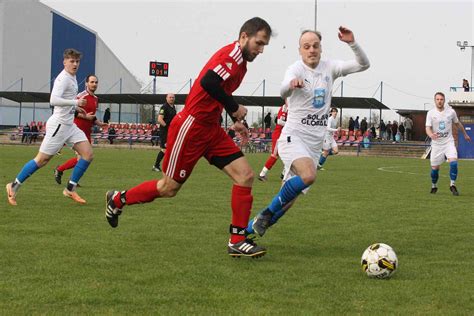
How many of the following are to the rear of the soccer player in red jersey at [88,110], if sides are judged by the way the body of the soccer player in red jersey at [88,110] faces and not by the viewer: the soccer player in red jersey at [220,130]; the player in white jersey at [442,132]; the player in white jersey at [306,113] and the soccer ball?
0

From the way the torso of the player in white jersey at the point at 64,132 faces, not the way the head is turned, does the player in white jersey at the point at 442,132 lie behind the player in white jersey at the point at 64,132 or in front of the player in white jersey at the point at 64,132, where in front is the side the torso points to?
in front

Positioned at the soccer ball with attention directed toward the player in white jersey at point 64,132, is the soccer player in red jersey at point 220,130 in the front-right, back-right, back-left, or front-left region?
front-left

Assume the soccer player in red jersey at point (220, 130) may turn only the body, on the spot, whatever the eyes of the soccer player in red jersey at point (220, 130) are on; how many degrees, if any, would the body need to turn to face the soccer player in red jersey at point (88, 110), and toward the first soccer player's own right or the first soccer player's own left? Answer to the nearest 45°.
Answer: approximately 90° to the first soccer player's own left

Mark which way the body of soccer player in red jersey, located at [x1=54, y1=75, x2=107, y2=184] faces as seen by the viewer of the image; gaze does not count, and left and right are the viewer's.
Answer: facing the viewer and to the right of the viewer

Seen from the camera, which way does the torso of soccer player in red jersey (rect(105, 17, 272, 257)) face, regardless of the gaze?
to the viewer's right

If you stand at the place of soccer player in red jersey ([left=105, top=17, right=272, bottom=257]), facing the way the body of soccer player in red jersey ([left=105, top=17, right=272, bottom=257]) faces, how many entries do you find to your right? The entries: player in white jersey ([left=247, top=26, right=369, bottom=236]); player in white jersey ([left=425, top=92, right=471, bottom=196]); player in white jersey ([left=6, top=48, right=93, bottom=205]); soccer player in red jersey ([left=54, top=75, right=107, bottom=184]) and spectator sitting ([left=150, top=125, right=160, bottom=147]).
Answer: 0

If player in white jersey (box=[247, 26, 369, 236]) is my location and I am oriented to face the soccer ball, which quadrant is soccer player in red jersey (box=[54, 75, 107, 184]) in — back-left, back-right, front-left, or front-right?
back-right

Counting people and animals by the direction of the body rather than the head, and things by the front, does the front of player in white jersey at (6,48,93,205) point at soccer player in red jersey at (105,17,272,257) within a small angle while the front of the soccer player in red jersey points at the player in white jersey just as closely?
no

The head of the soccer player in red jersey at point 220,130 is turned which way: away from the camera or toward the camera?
toward the camera

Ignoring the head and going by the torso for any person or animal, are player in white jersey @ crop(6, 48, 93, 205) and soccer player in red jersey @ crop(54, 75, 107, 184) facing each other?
no

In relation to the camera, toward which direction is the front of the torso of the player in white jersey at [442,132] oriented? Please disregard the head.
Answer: toward the camera

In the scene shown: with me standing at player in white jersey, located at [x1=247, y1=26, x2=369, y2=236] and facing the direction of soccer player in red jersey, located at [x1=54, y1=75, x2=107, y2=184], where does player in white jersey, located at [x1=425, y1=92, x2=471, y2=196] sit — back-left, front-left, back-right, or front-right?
front-right

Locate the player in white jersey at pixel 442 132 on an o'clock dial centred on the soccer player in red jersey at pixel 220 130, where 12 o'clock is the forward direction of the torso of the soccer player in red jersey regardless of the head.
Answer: The player in white jersey is roughly at 10 o'clock from the soccer player in red jersey.

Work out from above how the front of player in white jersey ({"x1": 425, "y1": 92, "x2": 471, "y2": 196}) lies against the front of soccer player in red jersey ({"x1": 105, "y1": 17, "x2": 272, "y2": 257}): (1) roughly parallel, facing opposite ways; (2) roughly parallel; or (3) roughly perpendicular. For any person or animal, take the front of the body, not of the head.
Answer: roughly perpendicular

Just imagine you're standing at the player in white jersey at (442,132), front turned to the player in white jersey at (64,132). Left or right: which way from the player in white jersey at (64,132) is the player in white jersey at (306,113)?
left

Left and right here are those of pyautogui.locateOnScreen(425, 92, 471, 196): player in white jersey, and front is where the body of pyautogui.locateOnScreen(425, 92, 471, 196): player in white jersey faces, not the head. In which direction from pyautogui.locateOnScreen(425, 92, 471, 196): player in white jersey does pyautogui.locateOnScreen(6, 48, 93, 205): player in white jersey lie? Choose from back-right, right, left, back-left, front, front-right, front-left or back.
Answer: front-right

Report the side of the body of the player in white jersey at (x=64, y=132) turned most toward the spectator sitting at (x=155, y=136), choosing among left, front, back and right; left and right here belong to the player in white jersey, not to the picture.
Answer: left

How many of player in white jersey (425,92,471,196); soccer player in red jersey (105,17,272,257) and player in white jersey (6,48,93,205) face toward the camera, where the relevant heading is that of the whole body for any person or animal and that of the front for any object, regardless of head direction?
1

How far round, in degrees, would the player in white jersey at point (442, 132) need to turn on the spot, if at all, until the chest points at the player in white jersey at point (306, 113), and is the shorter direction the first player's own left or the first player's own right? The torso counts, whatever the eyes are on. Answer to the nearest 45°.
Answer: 0° — they already face them

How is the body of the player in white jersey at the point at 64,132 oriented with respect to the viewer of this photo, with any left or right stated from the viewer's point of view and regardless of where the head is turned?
facing to the right of the viewer

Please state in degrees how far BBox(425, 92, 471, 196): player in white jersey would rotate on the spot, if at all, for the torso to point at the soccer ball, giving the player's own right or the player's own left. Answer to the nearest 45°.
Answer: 0° — they already face it
